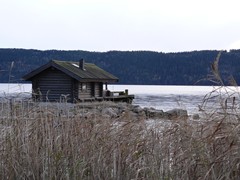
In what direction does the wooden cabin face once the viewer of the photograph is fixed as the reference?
facing the viewer and to the right of the viewer
